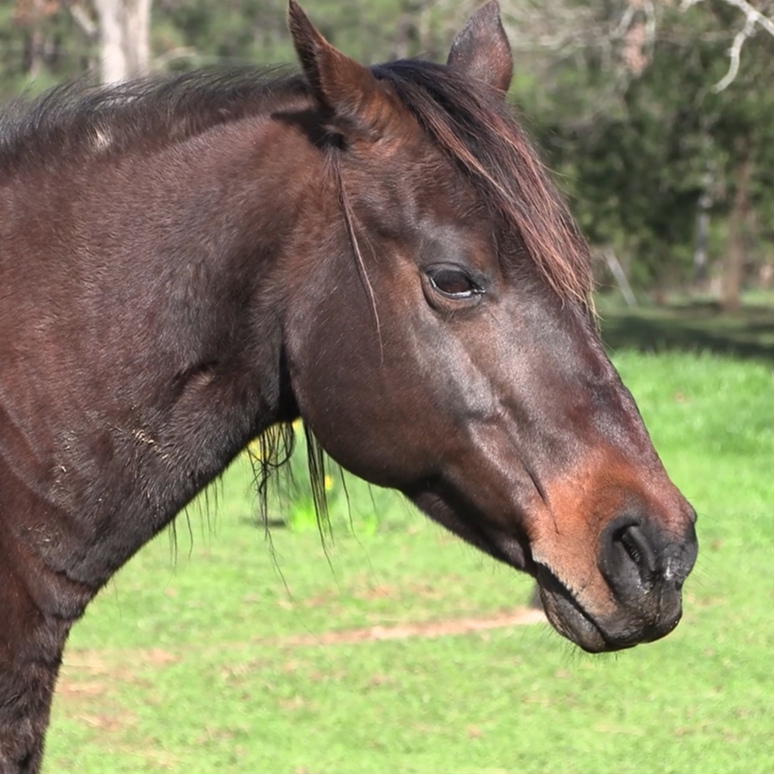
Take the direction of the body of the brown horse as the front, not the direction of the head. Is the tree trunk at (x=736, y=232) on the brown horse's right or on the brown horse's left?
on the brown horse's left

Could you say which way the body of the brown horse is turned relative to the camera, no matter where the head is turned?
to the viewer's right

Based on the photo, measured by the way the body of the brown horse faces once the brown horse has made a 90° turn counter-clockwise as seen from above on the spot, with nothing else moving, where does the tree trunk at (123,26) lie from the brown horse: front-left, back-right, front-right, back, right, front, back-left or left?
front
